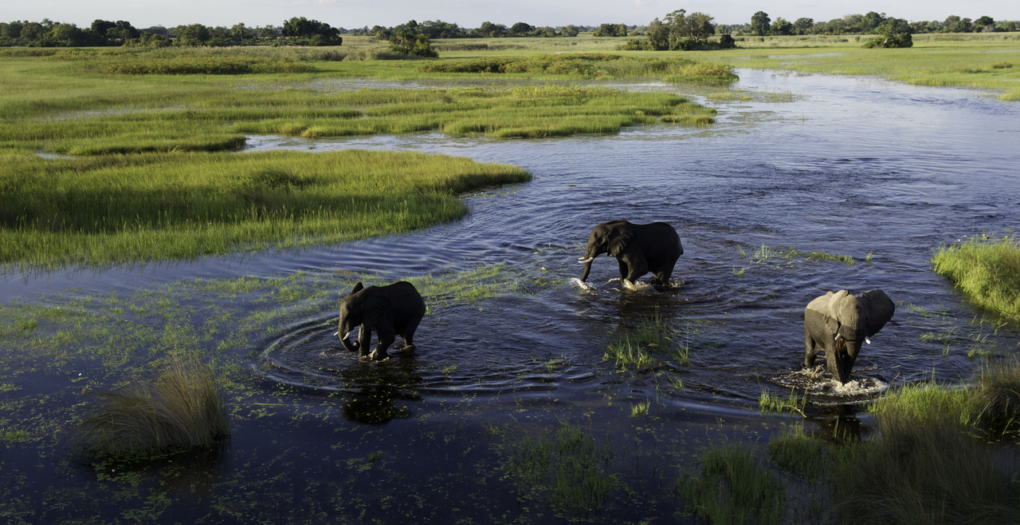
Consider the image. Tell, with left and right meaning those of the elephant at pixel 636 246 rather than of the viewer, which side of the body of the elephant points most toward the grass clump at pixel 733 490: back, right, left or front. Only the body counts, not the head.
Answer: left

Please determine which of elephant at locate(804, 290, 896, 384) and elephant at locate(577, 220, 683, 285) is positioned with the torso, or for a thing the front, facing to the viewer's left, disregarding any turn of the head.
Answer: elephant at locate(577, 220, 683, 285)

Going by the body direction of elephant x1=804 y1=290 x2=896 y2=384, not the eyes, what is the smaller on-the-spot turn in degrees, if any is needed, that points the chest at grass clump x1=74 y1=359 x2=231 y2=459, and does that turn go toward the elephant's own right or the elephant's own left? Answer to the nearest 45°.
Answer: approximately 90° to the elephant's own right

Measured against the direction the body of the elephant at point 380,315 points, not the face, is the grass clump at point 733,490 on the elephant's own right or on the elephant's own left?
on the elephant's own left

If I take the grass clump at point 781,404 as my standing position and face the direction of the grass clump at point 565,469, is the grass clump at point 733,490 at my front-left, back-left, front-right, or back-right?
front-left

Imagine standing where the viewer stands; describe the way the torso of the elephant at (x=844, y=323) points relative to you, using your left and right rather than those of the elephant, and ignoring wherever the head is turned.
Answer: facing the viewer and to the right of the viewer

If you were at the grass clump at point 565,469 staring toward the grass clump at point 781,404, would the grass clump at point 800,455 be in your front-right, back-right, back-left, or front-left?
front-right

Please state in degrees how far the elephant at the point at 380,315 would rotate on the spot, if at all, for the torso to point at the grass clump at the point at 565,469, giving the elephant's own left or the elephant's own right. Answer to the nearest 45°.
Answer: approximately 90° to the elephant's own left

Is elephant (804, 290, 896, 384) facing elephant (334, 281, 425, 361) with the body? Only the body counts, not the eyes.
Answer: no

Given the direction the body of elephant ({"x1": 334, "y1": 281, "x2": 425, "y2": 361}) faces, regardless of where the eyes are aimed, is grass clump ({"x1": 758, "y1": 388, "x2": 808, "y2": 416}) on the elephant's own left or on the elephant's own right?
on the elephant's own left

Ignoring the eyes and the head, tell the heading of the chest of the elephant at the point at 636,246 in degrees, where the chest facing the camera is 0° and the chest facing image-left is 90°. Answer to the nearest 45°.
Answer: approximately 90°

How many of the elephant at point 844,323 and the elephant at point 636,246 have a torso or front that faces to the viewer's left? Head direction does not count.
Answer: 1

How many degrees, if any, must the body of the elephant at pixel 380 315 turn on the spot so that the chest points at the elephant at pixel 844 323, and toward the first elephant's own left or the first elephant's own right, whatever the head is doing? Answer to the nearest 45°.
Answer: approximately 135° to the first elephant's own left
